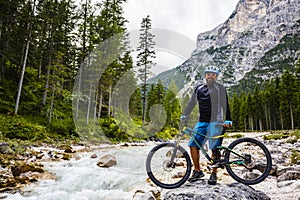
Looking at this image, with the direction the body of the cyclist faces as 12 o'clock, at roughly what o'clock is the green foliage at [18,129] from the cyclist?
The green foliage is roughly at 4 o'clock from the cyclist.

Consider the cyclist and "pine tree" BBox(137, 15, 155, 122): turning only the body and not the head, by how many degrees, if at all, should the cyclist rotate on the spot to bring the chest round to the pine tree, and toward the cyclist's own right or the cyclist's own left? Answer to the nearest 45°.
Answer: approximately 180°

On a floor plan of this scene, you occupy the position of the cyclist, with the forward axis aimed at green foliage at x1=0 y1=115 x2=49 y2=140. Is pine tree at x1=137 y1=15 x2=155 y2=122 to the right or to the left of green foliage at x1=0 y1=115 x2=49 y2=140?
right

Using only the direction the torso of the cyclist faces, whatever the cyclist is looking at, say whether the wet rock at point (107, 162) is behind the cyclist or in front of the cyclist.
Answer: behind
